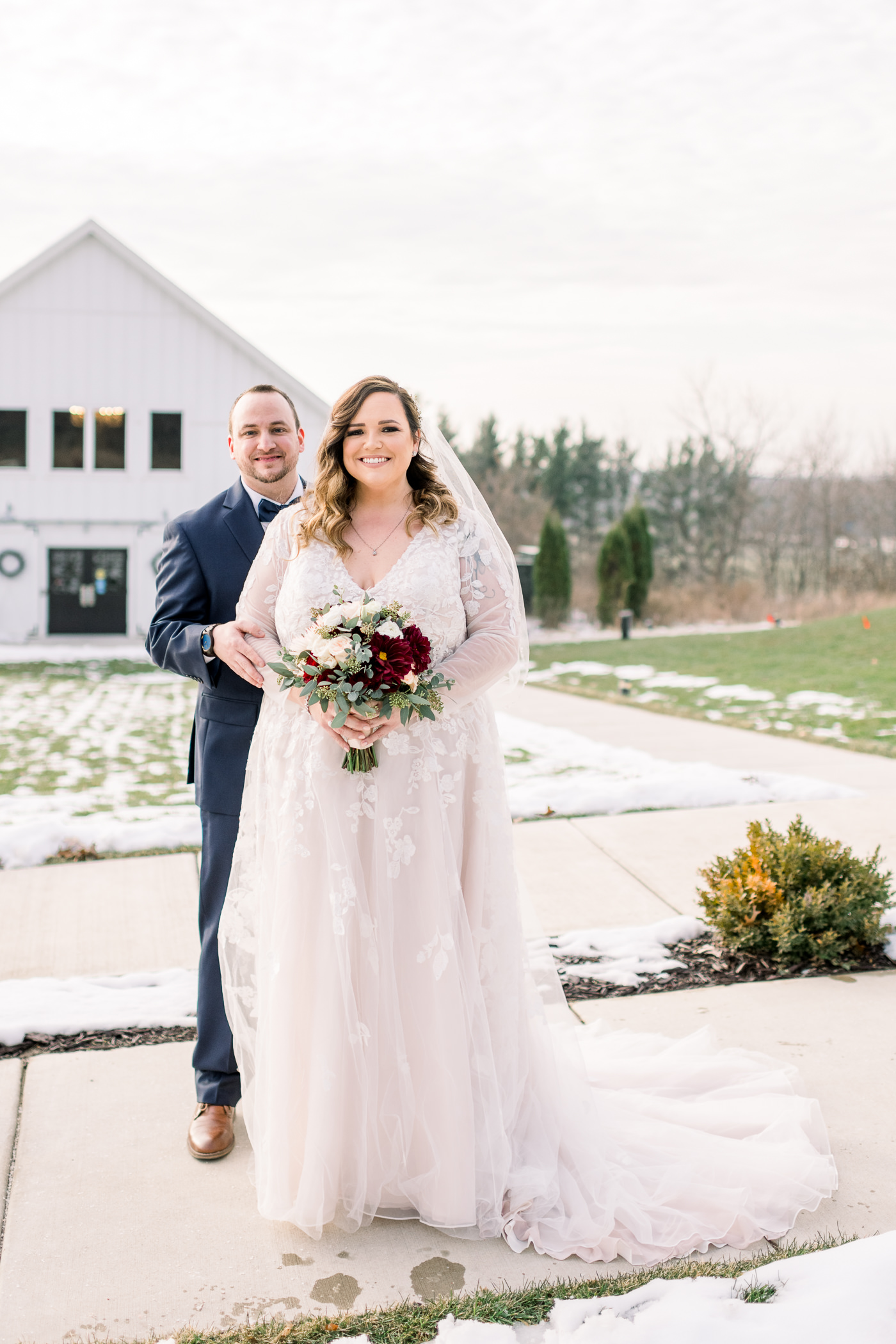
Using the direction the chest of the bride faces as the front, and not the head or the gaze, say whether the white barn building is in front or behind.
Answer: behind

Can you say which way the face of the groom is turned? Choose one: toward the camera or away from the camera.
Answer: toward the camera

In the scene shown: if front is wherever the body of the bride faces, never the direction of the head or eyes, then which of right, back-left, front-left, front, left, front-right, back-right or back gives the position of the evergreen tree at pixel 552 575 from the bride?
back

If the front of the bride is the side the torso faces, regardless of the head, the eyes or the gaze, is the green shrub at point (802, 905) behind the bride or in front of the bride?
behind

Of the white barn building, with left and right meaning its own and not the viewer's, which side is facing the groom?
front

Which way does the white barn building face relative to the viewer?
toward the camera

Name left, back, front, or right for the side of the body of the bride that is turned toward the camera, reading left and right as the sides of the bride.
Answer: front

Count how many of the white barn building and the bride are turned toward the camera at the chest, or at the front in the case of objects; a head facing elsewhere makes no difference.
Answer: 2

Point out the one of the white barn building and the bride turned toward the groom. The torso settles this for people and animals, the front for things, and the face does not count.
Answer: the white barn building

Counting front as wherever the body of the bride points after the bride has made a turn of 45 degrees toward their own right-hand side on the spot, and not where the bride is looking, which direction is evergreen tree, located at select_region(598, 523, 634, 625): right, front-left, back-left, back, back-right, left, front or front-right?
back-right

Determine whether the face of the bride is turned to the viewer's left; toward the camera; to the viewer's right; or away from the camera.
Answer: toward the camera

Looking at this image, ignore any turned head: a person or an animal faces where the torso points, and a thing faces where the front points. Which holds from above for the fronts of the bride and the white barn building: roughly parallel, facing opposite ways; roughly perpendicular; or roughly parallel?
roughly parallel

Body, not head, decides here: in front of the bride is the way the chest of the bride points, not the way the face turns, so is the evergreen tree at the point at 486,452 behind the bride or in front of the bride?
behind
